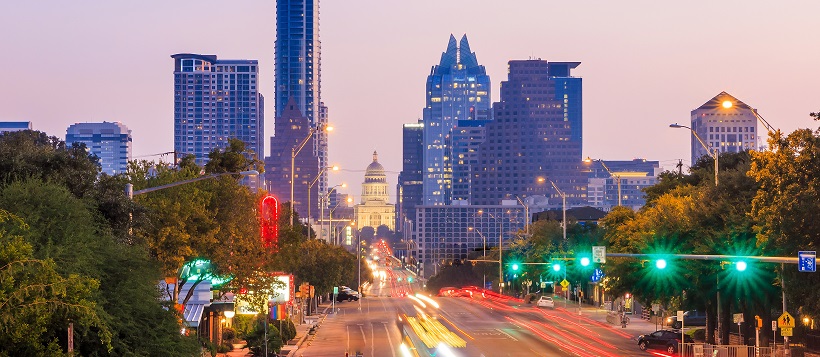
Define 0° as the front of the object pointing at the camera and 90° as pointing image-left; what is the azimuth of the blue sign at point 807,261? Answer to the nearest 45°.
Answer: approximately 0°

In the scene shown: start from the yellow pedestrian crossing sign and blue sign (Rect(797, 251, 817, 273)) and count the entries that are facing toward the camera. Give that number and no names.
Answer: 2

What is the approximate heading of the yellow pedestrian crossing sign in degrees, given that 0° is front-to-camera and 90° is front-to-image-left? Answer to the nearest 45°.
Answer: approximately 0°
